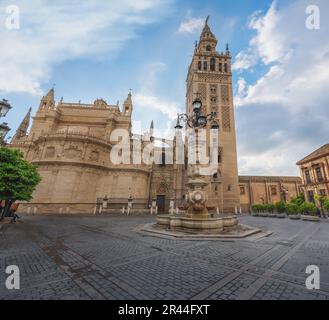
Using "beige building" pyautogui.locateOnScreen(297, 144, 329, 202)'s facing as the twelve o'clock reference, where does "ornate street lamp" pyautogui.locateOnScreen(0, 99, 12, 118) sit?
The ornate street lamp is roughly at 11 o'clock from the beige building.

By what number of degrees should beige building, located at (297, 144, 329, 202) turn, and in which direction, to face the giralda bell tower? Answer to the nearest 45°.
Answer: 0° — it already faces it

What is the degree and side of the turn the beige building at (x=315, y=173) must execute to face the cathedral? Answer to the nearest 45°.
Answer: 0° — it already faces it

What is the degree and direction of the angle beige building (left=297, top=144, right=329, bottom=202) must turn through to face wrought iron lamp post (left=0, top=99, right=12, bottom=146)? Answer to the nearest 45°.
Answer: approximately 45° to its left

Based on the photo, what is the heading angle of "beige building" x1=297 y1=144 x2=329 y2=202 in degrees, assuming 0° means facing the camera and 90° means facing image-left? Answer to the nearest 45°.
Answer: approximately 45°
